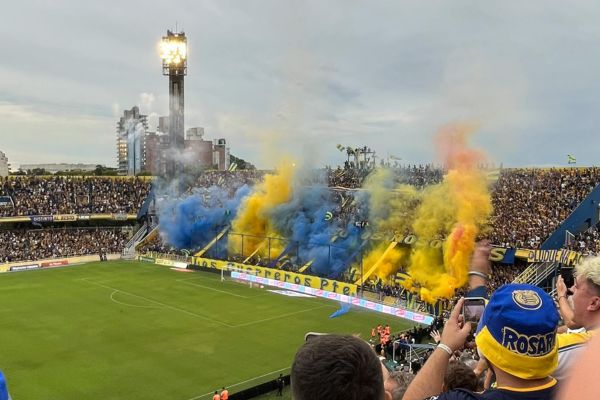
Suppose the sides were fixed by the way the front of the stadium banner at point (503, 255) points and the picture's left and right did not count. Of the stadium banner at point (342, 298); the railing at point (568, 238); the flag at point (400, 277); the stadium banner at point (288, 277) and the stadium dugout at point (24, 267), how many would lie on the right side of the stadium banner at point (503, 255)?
4

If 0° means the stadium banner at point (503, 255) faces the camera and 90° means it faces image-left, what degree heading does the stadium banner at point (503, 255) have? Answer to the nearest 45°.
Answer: approximately 0°

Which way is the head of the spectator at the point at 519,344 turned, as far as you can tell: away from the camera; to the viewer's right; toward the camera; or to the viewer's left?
away from the camera

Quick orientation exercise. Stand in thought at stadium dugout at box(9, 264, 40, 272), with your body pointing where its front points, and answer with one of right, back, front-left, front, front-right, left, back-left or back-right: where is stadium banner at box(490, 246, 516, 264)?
front-left

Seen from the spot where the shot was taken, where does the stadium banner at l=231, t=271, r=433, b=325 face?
facing the viewer and to the left of the viewer

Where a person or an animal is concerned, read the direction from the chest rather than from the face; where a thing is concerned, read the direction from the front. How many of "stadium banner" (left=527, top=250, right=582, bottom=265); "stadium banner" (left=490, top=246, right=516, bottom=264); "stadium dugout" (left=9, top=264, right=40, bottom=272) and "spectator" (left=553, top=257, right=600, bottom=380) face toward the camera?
3

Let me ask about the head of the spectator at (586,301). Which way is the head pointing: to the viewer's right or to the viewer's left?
to the viewer's left

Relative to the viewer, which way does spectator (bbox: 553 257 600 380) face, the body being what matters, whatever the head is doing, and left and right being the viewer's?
facing to the left of the viewer

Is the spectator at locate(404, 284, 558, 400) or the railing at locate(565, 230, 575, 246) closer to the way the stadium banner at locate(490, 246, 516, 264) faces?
the spectator
